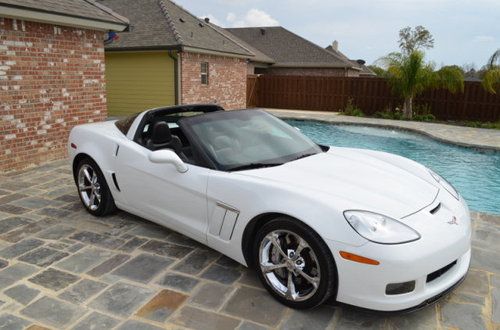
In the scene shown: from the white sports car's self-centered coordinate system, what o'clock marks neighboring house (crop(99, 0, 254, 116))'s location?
The neighboring house is roughly at 7 o'clock from the white sports car.

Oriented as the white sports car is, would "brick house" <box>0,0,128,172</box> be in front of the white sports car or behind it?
behind

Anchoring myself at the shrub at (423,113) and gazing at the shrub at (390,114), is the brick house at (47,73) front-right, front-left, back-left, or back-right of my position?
front-left

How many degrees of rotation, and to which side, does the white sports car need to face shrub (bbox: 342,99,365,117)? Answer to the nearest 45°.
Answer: approximately 135° to its left

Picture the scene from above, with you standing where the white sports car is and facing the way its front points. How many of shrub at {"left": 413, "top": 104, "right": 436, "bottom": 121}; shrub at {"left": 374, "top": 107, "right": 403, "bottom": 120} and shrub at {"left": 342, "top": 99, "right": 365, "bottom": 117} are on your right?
0

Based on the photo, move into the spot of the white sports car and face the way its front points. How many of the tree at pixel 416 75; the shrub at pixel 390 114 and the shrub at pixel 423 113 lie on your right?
0

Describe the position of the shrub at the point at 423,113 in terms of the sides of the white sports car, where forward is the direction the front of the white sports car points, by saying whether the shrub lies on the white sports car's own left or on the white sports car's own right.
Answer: on the white sports car's own left

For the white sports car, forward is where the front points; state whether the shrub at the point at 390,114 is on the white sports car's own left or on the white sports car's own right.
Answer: on the white sports car's own left

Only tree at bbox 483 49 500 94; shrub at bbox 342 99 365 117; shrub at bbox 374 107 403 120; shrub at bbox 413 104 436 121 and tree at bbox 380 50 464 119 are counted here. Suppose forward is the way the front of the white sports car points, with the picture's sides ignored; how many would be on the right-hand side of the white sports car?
0

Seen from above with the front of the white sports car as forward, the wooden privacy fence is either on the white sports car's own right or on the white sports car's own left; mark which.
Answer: on the white sports car's own left

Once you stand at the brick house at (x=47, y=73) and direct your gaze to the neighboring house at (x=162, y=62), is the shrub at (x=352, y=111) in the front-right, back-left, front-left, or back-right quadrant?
front-right

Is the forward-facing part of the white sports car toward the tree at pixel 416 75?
no
